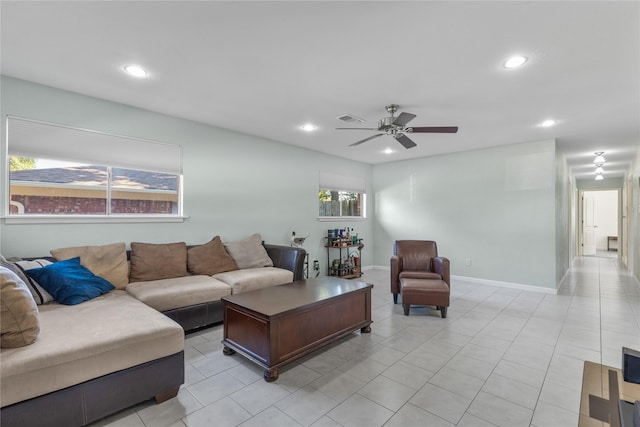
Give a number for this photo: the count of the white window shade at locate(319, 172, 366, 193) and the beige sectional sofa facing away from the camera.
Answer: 0

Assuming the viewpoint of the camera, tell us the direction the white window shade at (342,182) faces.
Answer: facing the viewer and to the right of the viewer

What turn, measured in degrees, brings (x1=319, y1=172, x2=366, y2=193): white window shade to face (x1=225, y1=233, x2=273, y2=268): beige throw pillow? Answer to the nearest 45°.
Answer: approximately 90° to its right

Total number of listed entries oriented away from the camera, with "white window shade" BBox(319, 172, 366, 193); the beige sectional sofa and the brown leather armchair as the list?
0

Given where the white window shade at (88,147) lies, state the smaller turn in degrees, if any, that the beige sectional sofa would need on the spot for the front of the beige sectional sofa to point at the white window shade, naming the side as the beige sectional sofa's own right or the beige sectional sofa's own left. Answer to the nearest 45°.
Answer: approximately 135° to the beige sectional sofa's own left

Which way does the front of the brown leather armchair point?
toward the camera

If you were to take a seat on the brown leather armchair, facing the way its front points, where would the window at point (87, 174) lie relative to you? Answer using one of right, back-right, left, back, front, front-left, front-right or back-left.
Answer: front-right

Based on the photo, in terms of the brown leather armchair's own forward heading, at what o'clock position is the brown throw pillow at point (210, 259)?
The brown throw pillow is roughly at 2 o'clock from the brown leather armchair.

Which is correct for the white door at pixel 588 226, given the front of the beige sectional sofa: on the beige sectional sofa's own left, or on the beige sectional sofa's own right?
on the beige sectional sofa's own left

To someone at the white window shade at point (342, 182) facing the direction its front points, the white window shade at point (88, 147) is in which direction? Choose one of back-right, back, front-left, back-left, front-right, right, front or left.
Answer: right

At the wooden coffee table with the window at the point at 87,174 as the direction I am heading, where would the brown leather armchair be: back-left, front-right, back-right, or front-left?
back-right

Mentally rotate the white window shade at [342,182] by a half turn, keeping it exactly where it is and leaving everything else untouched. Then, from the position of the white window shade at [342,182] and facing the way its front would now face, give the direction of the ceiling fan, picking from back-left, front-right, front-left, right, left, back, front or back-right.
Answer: back-left

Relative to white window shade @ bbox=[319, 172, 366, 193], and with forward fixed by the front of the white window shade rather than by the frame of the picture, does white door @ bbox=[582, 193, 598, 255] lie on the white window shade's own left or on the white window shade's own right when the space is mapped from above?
on the white window shade's own left

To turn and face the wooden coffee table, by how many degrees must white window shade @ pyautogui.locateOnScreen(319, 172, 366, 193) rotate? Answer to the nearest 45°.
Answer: approximately 45° to its right

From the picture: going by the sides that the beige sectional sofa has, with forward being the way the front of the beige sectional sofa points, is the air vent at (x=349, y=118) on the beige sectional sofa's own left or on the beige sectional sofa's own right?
on the beige sectional sofa's own left
